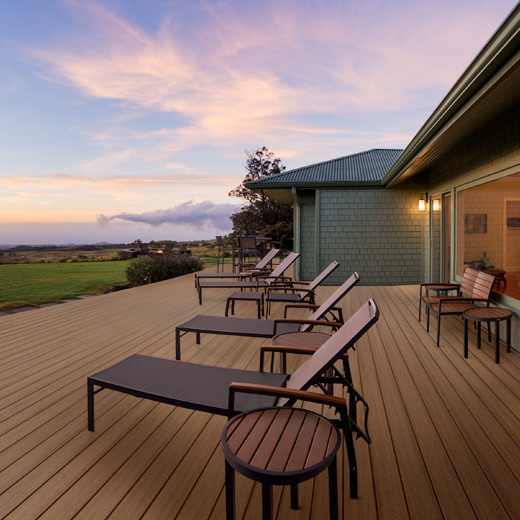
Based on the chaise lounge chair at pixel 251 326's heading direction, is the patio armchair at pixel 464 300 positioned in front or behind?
behind

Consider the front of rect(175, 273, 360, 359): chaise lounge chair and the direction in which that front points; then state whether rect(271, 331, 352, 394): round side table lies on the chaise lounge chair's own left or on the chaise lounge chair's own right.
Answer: on the chaise lounge chair's own left

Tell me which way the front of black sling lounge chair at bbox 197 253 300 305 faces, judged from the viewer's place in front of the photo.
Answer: facing to the left of the viewer

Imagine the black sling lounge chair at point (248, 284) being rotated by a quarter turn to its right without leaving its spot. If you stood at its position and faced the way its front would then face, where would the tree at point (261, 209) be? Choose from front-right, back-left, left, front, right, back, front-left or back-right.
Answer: front

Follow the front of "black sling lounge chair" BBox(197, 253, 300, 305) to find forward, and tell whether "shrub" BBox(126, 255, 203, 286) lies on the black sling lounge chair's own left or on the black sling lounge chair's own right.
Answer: on the black sling lounge chair's own right

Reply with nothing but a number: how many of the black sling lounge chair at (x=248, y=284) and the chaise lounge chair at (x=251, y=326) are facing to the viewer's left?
2

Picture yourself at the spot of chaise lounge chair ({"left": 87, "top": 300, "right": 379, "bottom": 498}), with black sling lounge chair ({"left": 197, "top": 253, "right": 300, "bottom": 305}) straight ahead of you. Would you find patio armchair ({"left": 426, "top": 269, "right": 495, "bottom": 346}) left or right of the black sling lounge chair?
right

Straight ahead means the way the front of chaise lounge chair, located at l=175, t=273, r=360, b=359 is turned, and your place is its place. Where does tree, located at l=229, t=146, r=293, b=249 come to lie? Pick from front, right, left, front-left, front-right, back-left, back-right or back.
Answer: right

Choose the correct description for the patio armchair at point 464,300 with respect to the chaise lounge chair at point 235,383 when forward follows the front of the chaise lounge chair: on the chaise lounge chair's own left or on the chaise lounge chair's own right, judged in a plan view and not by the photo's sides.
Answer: on the chaise lounge chair's own right

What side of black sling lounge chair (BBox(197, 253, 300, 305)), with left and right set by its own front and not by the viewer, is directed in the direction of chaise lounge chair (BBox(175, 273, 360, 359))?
left

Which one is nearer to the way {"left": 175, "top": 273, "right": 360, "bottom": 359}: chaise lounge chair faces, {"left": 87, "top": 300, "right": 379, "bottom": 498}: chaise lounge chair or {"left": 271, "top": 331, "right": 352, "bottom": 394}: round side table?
the chaise lounge chair

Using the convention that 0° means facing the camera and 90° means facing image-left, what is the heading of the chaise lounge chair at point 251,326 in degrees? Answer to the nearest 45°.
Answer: approximately 90°

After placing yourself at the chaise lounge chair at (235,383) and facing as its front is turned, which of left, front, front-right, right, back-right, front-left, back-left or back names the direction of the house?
right
